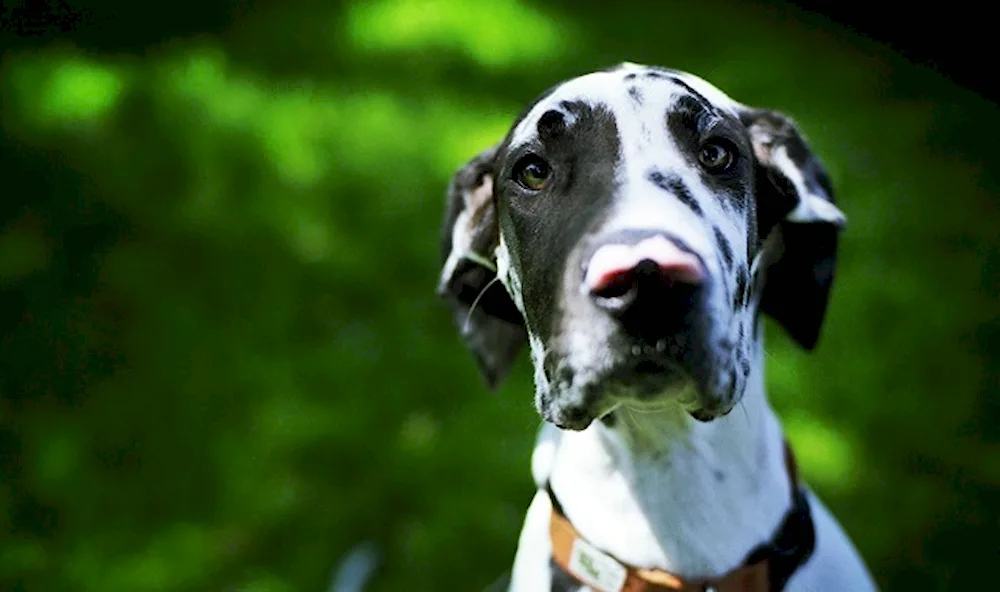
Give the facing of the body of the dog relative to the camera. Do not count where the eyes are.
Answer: toward the camera
